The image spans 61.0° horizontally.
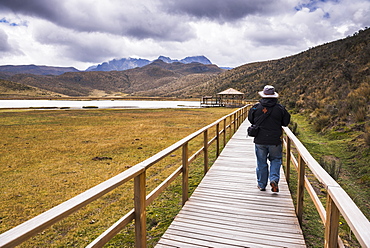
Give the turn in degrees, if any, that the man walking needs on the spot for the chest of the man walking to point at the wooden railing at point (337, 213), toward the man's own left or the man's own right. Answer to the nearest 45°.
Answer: approximately 180°

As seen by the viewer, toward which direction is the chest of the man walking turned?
away from the camera
